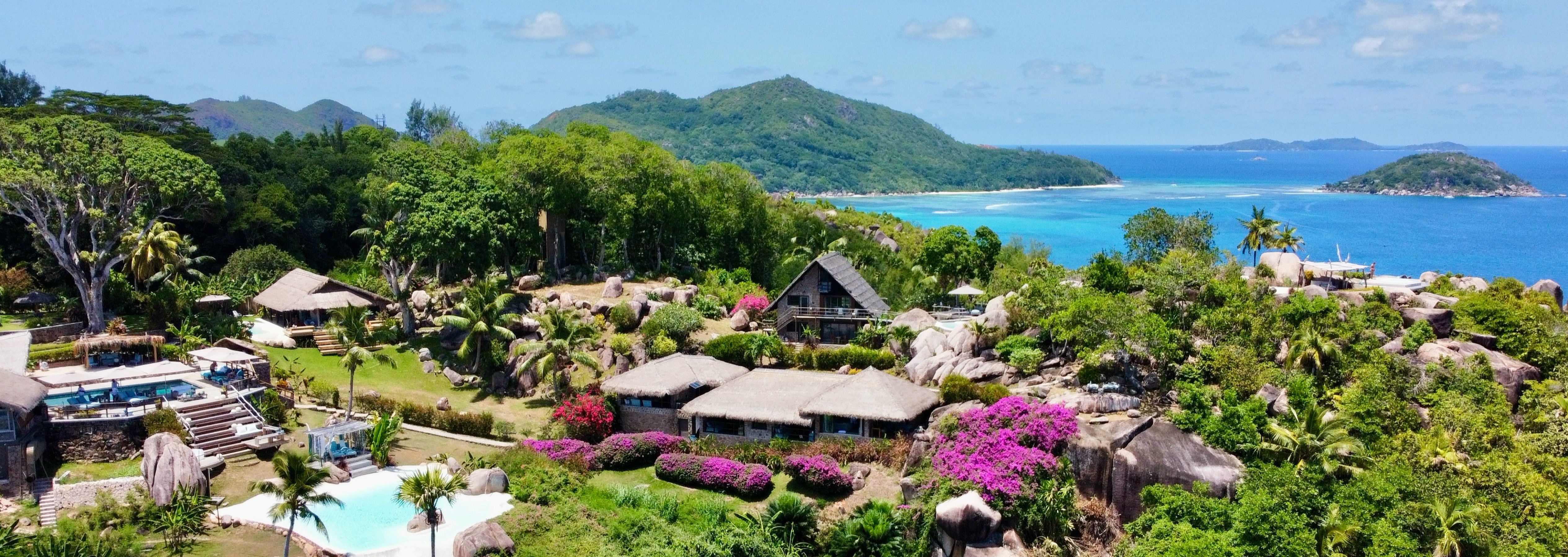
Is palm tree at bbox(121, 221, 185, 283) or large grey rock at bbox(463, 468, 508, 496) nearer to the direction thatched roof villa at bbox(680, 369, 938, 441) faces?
the large grey rock

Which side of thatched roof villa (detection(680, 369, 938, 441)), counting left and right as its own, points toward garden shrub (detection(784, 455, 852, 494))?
front

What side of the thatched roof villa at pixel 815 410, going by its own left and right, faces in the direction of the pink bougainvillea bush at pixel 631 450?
right

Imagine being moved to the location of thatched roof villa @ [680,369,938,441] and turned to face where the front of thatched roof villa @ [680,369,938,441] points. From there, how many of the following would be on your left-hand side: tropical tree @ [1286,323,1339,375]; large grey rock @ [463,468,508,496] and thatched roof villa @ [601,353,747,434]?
1

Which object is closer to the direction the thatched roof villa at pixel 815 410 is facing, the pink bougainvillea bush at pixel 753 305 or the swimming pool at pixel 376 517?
the swimming pool

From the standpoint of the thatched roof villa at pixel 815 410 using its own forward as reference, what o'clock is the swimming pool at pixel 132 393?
The swimming pool is roughly at 3 o'clock from the thatched roof villa.

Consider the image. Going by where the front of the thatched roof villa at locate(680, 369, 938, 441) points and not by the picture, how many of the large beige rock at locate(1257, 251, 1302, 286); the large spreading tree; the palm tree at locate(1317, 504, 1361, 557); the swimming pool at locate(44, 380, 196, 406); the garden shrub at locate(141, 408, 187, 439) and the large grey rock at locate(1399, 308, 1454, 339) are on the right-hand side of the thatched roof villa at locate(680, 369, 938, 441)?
3

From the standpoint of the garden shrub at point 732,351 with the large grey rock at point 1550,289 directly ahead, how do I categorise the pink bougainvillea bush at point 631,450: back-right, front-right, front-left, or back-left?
back-right

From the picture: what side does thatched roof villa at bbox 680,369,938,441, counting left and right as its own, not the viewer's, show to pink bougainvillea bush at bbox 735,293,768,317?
back

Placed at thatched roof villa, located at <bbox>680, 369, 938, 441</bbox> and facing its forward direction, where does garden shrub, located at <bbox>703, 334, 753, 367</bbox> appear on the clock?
The garden shrub is roughly at 5 o'clock from the thatched roof villa.

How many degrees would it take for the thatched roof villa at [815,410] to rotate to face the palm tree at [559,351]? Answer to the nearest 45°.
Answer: approximately 135° to its right

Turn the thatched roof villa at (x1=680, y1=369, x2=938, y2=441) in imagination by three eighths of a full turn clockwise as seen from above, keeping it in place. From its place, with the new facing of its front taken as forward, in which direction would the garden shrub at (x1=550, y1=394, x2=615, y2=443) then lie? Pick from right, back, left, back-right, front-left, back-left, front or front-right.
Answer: front-left

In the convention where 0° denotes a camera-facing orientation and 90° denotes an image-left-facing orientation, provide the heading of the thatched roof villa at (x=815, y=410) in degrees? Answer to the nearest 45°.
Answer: approximately 0°

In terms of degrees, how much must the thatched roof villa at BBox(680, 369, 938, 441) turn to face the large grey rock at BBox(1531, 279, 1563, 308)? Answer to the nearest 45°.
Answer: approximately 90° to its left

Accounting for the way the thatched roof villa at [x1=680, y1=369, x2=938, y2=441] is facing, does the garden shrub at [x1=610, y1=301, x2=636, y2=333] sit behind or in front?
behind

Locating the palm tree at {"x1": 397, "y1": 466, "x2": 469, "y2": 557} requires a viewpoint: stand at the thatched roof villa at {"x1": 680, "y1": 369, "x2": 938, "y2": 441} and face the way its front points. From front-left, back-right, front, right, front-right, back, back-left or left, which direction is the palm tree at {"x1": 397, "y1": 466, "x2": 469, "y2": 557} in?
front-right

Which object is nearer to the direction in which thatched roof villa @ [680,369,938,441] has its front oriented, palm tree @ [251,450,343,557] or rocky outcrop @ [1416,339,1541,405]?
the palm tree
